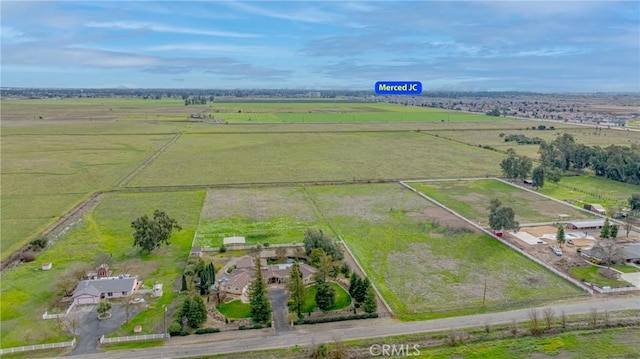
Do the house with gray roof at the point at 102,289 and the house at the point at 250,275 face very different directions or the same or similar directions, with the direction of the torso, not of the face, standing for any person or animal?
same or similar directions

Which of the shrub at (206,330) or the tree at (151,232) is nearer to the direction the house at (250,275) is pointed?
the shrub

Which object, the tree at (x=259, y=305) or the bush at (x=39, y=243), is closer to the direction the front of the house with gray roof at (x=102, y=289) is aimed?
the tree

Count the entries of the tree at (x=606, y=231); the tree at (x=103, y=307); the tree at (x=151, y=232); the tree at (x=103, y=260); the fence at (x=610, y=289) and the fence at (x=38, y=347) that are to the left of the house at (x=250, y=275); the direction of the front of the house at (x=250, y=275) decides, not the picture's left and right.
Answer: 2

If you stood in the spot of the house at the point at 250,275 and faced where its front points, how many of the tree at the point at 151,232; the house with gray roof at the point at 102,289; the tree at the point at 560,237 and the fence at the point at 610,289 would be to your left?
2

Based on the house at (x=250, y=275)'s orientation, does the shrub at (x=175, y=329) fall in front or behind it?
in front

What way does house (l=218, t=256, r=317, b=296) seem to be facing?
toward the camera

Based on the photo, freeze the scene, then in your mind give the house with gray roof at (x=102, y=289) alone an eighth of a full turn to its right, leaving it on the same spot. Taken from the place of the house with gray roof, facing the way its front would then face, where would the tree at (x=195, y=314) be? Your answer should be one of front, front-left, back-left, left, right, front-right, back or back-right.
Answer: left

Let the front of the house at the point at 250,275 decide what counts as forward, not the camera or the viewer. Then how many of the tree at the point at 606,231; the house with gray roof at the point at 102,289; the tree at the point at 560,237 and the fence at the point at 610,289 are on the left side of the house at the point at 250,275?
3

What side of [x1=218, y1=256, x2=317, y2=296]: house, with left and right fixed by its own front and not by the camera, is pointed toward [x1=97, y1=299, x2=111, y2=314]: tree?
right

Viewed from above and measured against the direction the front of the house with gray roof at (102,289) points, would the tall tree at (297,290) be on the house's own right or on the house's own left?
on the house's own left

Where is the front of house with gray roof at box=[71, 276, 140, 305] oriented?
toward the camera

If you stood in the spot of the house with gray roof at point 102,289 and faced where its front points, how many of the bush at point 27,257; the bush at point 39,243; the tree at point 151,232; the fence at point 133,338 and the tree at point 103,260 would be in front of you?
1

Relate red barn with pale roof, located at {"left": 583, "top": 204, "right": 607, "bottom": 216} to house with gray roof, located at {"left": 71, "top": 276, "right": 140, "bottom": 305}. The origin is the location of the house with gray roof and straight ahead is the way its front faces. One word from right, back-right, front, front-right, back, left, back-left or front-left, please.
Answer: left

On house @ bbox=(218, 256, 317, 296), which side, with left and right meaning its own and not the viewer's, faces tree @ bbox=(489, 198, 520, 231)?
left

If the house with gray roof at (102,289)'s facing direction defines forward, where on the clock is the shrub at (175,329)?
The shrub is roughly at 11 o'clock from the house with gray roof.

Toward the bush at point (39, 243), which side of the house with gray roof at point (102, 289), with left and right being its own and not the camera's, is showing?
back

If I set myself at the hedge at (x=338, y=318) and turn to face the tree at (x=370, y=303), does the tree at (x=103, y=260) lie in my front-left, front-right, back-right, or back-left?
back-left

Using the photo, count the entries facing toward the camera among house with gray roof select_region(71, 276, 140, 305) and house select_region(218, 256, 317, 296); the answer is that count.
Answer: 2
